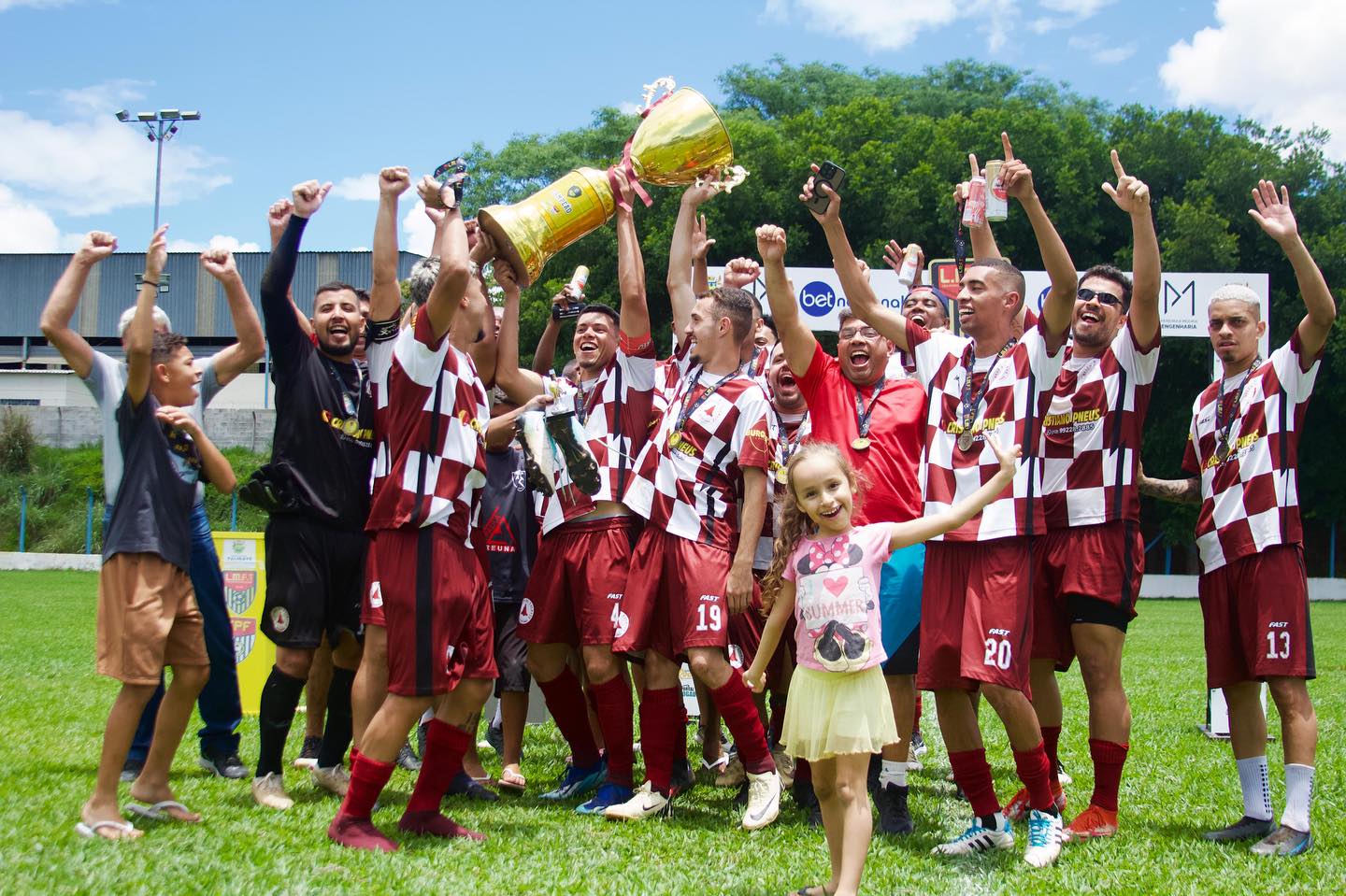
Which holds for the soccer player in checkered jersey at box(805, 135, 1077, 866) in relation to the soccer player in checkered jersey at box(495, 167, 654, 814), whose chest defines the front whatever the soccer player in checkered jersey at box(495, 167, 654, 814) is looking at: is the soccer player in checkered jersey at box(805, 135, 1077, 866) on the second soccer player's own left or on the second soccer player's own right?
on the second soccer player's own left

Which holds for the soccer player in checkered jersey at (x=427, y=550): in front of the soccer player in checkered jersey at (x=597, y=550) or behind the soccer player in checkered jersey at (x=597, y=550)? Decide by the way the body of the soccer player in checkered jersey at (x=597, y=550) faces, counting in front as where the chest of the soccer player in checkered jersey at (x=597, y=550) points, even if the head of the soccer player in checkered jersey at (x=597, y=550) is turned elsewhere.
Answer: in front

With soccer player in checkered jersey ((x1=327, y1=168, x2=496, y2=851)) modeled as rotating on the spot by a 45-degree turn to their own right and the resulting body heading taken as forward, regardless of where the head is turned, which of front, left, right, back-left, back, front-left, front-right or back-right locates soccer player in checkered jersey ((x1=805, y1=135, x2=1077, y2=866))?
front-left

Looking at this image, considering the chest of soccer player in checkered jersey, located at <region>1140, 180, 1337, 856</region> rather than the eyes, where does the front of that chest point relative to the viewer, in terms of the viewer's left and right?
facing the viewer and to the left of the viewer

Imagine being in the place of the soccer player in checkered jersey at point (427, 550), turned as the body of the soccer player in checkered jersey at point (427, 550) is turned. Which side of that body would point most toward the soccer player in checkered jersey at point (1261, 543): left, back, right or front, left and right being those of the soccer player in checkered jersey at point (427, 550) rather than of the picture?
front

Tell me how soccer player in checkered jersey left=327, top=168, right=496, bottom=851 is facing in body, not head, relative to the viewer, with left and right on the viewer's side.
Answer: facing to the right of the viewer

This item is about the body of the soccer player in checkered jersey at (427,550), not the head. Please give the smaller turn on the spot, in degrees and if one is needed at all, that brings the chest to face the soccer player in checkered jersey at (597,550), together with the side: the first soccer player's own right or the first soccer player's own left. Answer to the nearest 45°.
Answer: approximately 45° to the first soccer player's own left

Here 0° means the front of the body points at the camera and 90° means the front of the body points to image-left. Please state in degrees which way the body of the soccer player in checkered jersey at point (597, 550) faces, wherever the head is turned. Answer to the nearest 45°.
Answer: approximately 45°
